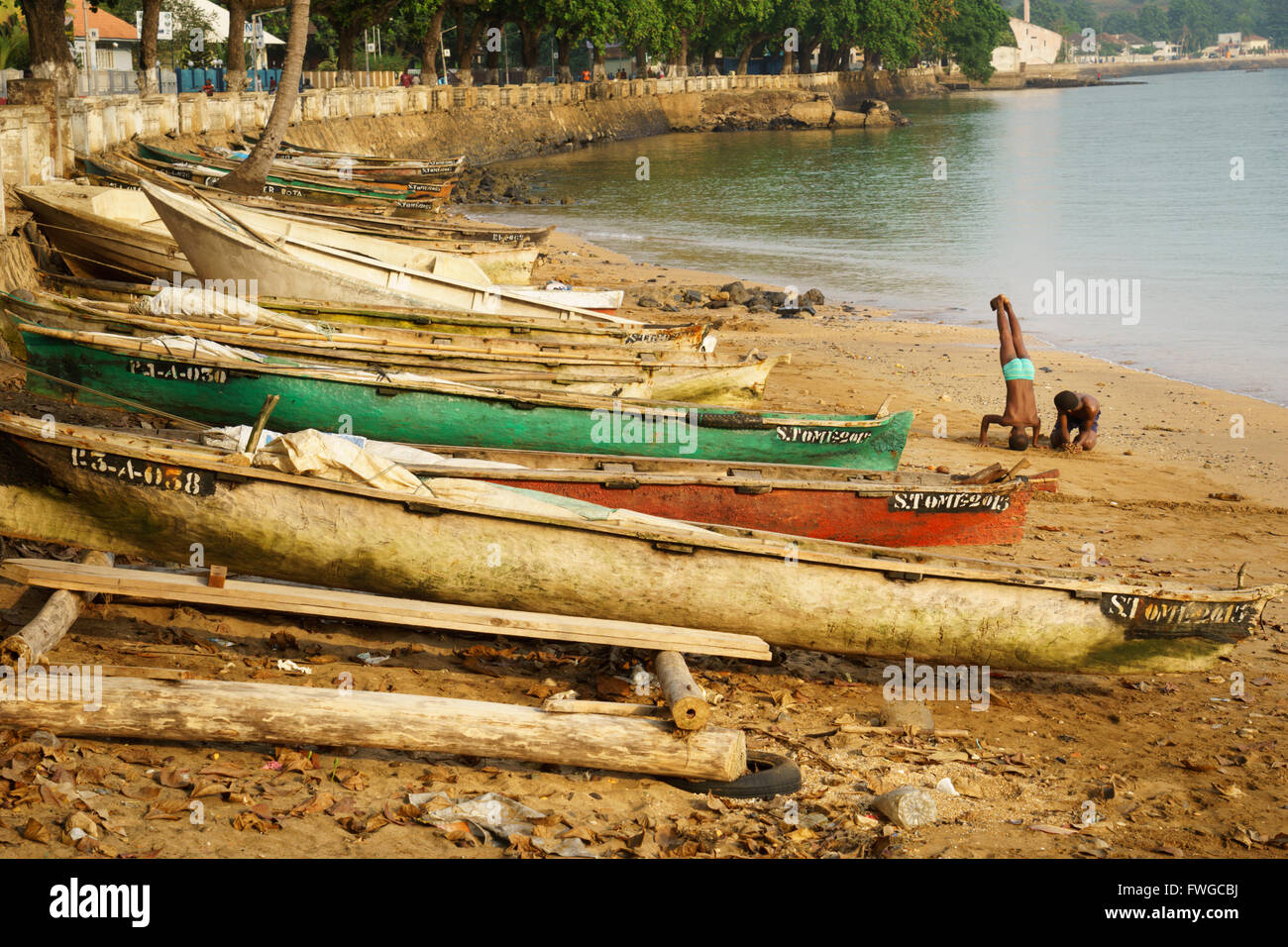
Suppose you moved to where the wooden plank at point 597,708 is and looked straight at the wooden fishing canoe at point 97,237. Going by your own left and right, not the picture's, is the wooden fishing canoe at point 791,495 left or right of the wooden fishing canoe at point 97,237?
right

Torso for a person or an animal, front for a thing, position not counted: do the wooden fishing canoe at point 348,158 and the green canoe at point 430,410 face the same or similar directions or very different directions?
same or similar directions
